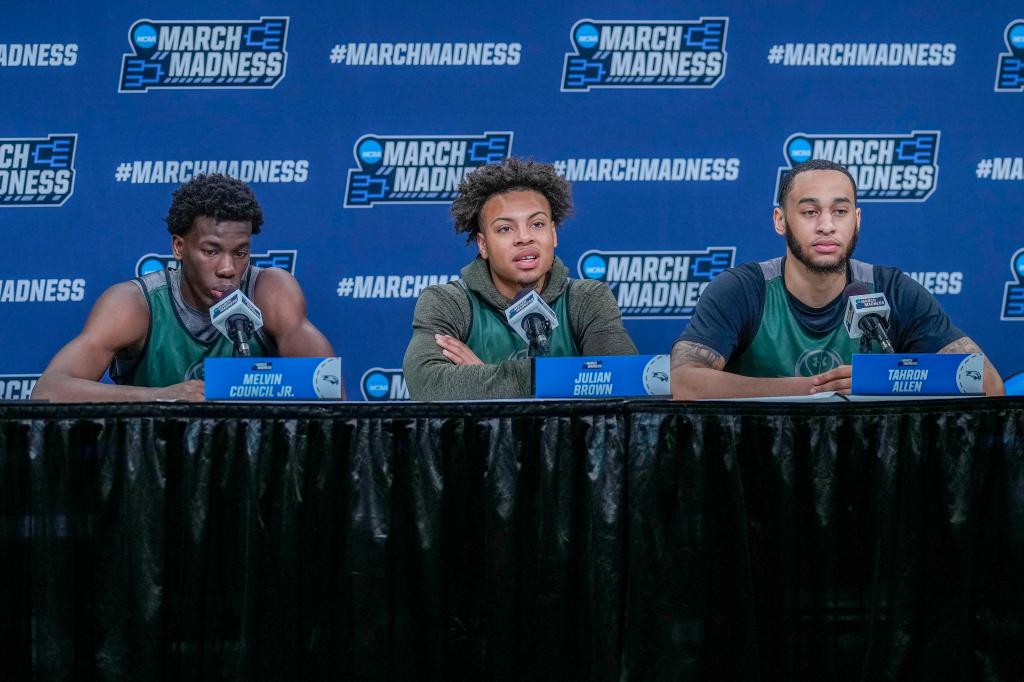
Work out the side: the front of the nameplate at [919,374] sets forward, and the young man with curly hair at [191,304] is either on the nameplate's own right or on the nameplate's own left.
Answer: on the nameplate's own right

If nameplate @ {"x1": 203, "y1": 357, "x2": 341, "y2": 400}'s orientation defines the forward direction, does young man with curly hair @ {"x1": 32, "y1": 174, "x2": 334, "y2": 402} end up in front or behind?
behind

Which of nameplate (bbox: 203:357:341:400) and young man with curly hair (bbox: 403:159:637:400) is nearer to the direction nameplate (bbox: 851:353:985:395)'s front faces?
the nameplate
